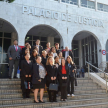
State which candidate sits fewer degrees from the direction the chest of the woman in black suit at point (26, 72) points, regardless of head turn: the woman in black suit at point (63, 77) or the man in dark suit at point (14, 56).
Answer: the woman in black suit

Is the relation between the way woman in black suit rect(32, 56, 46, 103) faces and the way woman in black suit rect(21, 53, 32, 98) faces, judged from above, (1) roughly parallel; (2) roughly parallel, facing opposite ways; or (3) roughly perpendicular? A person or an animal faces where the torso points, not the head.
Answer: roughly parallel

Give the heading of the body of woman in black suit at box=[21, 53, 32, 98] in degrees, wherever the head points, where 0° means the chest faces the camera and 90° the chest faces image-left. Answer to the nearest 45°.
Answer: approximately 315°

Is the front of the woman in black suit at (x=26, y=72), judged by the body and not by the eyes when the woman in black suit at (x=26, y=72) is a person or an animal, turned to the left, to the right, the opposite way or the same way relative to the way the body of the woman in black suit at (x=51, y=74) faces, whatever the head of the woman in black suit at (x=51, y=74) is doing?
the same way

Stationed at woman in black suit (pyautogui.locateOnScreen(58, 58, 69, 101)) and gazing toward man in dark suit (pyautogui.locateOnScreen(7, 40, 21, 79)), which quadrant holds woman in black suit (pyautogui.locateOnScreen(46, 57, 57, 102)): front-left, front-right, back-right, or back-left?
front-left

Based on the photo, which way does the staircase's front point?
toward the camera

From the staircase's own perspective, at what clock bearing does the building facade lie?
The building facade is roughly at 6 o'clock from the staircase.

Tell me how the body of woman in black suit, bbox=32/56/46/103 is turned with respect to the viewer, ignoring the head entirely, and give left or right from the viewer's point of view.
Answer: facing the viewer and to the right of the viewer

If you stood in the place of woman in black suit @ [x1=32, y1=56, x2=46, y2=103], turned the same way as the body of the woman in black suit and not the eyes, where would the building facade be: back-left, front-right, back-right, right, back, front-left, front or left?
back-left

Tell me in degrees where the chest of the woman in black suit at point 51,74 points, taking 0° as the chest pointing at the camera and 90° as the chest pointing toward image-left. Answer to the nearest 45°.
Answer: approximately 315°
